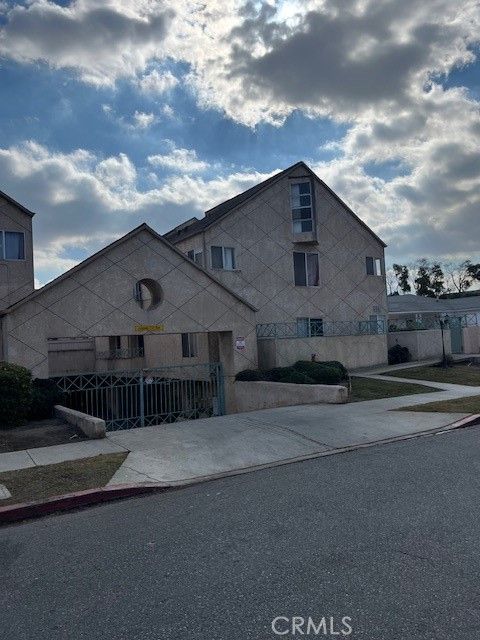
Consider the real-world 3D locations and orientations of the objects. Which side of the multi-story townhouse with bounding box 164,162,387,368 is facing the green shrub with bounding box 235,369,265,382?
front

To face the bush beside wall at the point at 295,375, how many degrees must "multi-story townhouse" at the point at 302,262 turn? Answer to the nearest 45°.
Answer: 0° — it already faces it

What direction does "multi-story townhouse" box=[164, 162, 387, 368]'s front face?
toward the camera

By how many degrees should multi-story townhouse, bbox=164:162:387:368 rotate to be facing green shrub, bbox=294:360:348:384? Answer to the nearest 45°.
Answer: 0° — it already faces it

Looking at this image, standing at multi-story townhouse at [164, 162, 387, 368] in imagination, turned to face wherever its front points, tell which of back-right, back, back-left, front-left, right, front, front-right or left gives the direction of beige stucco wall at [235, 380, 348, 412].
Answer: front

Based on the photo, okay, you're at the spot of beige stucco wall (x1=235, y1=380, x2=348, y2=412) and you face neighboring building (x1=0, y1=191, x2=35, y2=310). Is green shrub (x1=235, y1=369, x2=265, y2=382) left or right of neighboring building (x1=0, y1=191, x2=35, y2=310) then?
right

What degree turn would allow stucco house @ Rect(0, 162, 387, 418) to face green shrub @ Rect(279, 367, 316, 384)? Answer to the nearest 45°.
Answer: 0° — it already faces it

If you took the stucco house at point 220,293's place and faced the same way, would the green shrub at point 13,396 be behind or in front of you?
in front

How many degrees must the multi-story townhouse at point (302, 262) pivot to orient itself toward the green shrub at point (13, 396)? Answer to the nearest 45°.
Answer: approximately 45° to its right

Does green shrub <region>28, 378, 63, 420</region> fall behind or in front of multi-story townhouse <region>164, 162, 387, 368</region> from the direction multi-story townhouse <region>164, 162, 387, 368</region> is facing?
in front
